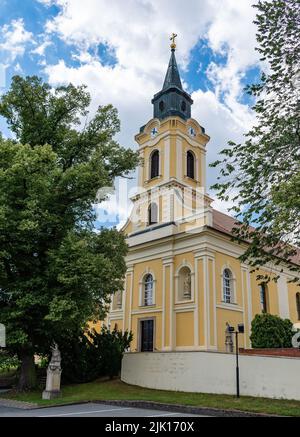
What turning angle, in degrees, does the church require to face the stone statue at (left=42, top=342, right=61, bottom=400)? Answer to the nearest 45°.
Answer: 0° — it already faces it

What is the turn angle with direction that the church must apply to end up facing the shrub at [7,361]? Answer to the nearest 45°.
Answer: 0° — it already faces it

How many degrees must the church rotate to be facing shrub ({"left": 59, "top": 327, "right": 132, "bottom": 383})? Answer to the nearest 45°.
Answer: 0° — it already faces it

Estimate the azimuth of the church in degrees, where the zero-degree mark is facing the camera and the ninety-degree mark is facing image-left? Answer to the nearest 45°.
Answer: approximately 45°
